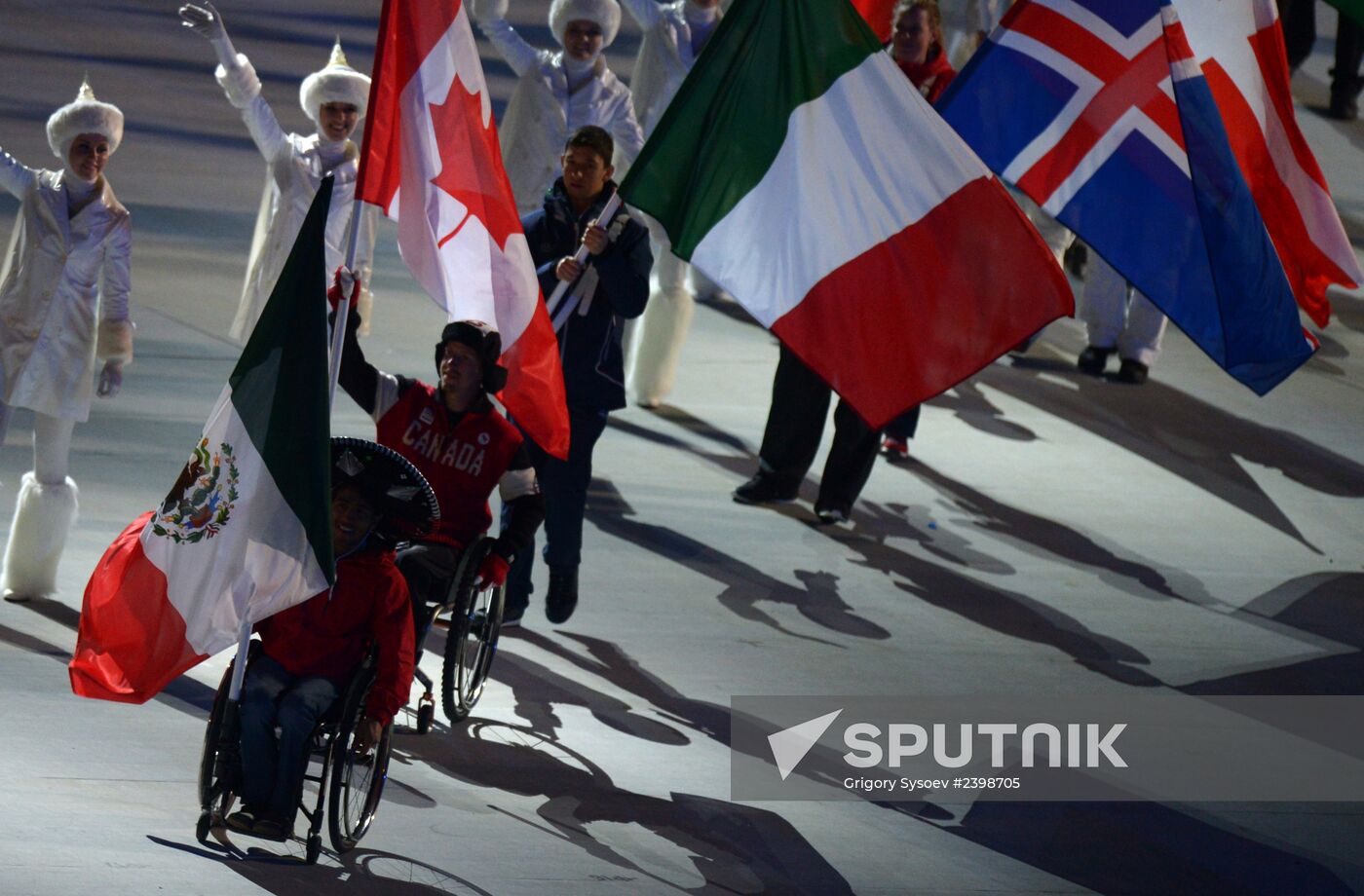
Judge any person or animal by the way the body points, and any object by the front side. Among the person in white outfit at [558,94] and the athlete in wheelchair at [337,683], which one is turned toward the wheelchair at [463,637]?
the person in white outfit

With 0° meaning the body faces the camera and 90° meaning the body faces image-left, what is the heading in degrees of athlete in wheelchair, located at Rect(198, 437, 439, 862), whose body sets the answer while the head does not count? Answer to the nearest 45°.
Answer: approximately 45°

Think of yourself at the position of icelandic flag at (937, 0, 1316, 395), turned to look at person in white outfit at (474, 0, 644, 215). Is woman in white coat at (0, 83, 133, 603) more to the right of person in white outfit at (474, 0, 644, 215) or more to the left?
left

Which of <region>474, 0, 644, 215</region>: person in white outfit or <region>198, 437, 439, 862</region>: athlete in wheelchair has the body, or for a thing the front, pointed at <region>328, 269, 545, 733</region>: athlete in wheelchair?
the person in white outfit

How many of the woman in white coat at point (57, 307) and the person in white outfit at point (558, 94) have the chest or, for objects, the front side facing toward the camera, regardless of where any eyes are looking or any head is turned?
2

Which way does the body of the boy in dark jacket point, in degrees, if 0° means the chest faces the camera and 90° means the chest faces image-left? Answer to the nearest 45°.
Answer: approximately 45°
